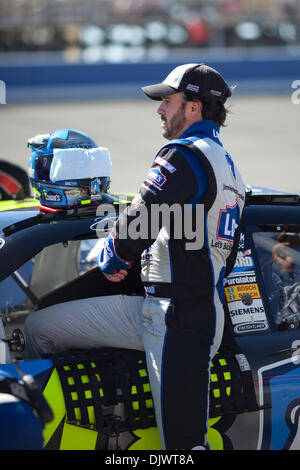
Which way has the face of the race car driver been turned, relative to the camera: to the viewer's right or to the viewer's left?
to the viewer's left

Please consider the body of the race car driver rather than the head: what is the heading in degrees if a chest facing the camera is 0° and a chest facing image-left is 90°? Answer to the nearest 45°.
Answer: approximately 90°
